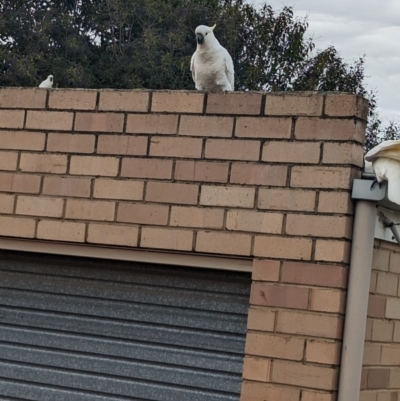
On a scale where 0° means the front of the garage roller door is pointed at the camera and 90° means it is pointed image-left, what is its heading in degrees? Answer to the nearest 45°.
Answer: approximately 0°

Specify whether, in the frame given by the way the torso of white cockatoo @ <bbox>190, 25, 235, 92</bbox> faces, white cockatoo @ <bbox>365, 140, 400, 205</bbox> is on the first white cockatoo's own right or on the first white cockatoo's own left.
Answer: on the first white cockatoo's own left

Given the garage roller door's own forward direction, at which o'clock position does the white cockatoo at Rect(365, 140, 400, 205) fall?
The white cockatoo is roughly at 10 o'clock from the garage roller door.

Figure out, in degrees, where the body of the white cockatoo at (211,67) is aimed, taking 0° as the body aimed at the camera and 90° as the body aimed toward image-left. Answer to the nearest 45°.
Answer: approximately 45°
